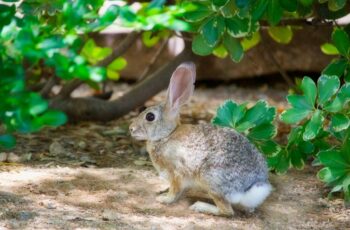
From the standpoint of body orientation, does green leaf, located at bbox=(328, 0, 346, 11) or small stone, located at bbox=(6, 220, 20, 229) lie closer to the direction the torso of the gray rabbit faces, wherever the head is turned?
the small stone

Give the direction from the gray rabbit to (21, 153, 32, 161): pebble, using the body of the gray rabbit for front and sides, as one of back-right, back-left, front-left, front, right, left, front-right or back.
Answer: front-right

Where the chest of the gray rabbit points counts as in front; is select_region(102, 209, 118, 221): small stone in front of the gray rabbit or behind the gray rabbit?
in front

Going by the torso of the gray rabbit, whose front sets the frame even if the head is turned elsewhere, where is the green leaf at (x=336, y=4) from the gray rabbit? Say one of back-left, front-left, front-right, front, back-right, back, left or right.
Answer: back-right

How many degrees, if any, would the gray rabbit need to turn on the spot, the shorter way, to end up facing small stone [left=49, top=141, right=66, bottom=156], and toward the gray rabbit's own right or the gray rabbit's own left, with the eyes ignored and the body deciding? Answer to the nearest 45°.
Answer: approximately 45° to the gray rabbit's own right

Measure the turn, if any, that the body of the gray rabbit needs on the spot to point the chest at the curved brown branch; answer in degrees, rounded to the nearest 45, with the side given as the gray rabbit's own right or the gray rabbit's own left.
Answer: approximately 90° to the gray rabbit's own right

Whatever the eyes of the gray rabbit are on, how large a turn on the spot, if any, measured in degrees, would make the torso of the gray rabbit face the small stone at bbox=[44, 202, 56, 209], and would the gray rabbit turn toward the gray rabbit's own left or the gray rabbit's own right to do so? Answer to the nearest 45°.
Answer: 0° — it already faces it

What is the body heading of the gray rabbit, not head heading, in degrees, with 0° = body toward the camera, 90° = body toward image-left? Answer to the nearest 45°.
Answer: approximately 90°

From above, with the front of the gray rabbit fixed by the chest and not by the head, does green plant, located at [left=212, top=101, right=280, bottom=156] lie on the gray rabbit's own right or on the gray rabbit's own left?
on the gray rabbit's own right

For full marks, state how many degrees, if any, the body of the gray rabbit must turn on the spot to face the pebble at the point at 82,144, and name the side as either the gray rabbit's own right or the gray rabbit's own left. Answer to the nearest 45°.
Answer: approximately 45° to the gray rabbit's own right

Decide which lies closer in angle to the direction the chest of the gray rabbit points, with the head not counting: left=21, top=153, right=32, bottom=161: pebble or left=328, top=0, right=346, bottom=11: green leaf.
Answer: the pebble

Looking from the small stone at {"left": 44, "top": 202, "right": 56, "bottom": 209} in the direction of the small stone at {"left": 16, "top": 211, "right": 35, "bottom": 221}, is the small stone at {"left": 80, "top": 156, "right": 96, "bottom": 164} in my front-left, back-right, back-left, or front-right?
back-right
